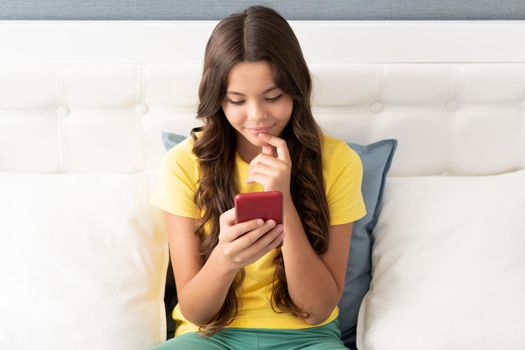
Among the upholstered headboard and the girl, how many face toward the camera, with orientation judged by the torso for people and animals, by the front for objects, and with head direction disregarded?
2

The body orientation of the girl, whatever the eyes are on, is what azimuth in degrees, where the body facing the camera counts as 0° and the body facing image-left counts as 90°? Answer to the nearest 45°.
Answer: approximately 0°
